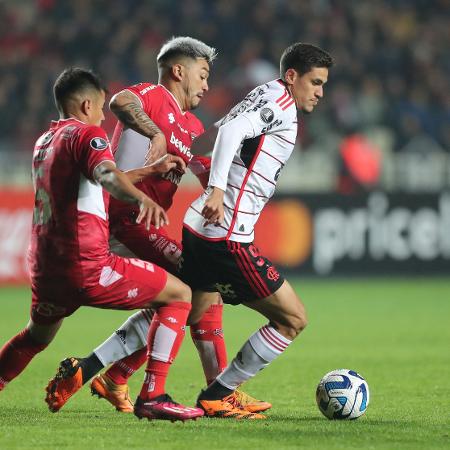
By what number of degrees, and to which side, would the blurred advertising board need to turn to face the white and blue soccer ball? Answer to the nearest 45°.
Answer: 0° — it already faces it

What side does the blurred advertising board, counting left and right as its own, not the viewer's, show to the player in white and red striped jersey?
front

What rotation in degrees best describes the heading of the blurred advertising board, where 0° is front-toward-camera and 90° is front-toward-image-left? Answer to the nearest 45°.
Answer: approximately 0°
